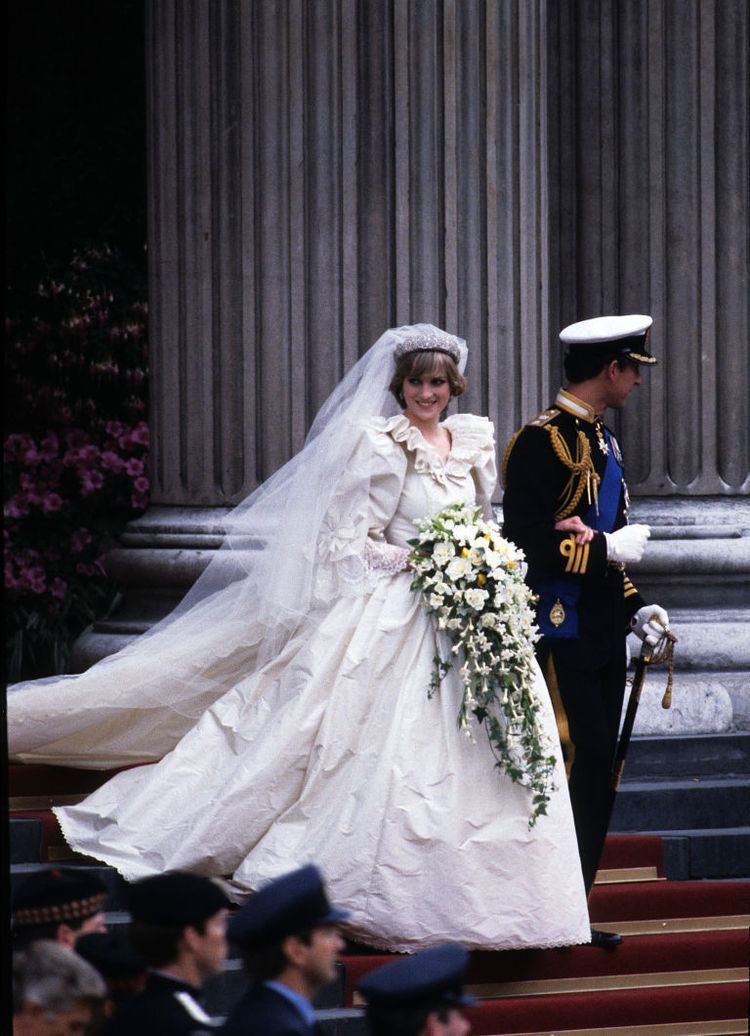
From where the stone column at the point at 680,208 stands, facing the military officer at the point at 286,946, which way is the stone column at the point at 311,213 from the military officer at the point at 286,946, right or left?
right

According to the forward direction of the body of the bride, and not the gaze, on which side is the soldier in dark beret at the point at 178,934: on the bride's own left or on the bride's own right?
on the bride's own right

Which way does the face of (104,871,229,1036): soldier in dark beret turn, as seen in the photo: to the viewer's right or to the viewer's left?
to the viewer's right

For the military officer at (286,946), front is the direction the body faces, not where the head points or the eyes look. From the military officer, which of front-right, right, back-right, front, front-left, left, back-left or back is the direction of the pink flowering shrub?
left

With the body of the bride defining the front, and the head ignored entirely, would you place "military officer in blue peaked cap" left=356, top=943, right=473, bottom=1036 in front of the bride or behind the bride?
in front

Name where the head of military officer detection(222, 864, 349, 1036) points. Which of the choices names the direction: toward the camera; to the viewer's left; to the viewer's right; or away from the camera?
to the viewer's right

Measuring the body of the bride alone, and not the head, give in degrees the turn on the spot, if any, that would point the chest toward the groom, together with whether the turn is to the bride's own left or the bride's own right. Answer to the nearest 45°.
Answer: approximately 45° to the bride's own left
